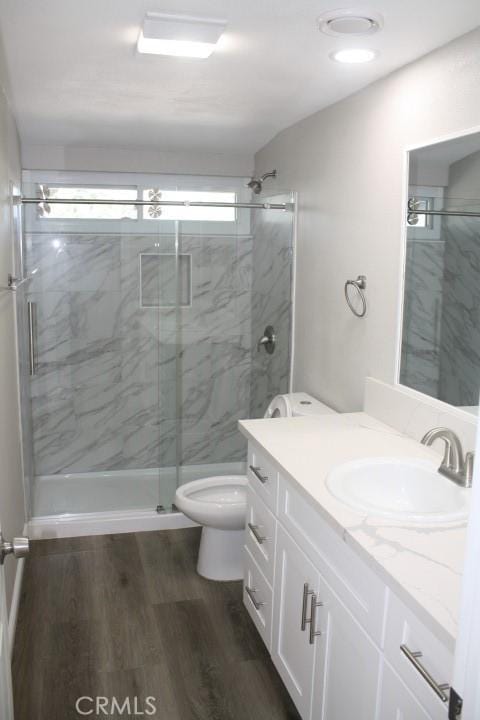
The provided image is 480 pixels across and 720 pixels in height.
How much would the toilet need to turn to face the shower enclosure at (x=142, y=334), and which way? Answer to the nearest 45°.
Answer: approximately 45° to its right

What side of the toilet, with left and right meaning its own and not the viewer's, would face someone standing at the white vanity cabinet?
left

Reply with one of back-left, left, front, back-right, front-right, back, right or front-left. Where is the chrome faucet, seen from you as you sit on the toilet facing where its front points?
back-left

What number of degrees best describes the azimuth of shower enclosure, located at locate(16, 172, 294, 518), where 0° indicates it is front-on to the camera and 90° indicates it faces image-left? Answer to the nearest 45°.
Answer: approximately 0°

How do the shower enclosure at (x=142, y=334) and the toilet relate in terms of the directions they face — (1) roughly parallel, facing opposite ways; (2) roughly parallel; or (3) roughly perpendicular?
roughly perpendicular

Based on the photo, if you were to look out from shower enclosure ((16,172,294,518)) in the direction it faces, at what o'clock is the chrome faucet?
The chrome faucet is roughly at 11 o'clock from the shower enclosure.

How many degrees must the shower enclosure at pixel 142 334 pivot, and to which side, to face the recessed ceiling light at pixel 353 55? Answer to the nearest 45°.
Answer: approximately 45° to its left

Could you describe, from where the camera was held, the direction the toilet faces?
facing to the left of the viewer

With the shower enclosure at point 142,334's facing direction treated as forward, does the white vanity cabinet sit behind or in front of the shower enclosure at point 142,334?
in front

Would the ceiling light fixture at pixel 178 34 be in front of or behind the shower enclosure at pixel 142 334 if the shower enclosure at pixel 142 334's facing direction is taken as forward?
in front

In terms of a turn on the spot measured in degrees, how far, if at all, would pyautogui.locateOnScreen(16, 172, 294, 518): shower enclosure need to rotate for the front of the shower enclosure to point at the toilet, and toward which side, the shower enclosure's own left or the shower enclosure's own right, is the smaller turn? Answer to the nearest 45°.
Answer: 0° — it already faces it

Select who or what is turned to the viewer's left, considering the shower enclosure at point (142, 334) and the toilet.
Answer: the toilet

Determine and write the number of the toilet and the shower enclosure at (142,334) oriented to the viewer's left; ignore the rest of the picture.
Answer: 1
